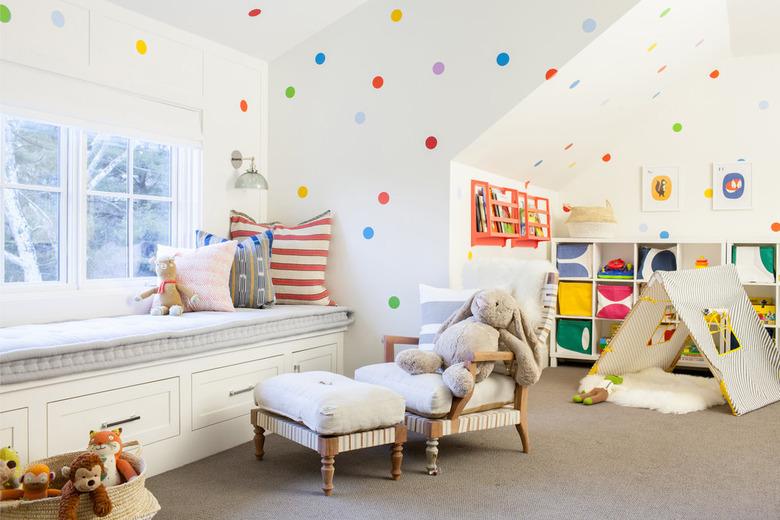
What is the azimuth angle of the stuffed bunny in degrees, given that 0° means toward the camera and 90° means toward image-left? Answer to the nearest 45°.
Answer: approximately 45°

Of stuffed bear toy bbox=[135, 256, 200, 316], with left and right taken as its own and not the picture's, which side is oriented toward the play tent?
left

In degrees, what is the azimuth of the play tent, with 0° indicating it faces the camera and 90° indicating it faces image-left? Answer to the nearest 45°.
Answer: approximately 45°

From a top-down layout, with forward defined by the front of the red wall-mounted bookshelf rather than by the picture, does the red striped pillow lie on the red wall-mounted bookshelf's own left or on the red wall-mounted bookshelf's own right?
on the red wall-mounted bookshelf's own right

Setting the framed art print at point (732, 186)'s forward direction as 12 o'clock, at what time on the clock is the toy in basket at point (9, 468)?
The toy in basket is roughly at 1 o'clock from the framed art print.

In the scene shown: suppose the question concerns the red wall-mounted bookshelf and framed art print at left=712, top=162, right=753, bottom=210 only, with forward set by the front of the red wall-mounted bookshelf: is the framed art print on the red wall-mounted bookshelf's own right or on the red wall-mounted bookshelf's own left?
on the red wall-mounted bookshelf's own left

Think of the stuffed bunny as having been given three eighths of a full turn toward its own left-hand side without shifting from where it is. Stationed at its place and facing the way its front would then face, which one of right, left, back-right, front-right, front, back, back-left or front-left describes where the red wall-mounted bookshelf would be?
left

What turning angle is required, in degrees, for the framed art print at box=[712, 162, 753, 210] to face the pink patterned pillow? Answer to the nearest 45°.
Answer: approximately 45° to its right

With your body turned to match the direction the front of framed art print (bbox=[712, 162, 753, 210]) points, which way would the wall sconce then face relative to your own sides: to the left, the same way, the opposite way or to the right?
to the left

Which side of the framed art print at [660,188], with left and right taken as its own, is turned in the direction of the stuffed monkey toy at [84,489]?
front

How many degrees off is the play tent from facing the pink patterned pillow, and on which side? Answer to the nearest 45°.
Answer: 0° — it already faces it
